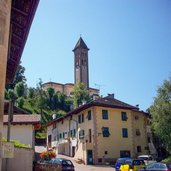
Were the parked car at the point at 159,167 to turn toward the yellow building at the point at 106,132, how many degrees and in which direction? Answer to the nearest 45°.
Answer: approximately 90° to its right

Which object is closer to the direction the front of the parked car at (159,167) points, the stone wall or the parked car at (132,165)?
the stone wall
